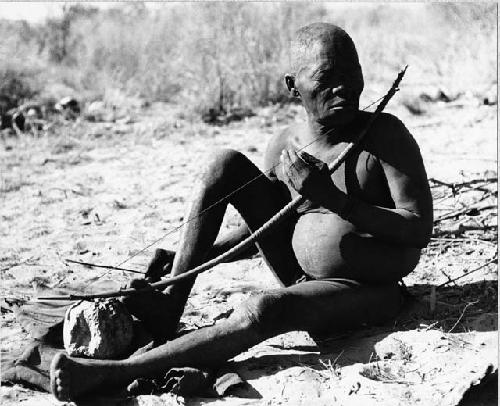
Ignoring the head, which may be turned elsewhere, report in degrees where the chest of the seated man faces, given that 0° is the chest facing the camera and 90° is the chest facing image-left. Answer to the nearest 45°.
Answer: approximately 45°
